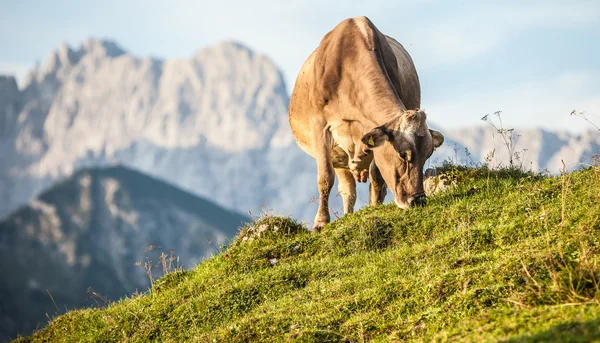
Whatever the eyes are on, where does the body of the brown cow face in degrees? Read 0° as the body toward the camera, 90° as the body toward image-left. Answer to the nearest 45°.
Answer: approximately 0°
